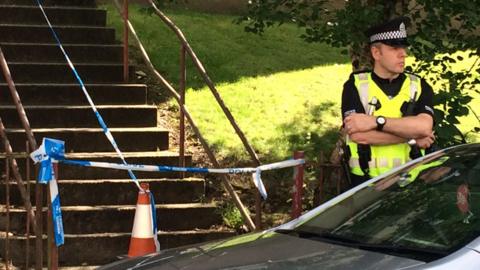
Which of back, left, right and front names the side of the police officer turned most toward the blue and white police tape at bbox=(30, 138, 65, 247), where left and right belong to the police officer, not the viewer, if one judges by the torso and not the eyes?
right

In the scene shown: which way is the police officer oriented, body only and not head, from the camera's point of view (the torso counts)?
toward the camera

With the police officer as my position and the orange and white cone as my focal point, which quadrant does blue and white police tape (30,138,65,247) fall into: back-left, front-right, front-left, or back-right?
front-left
